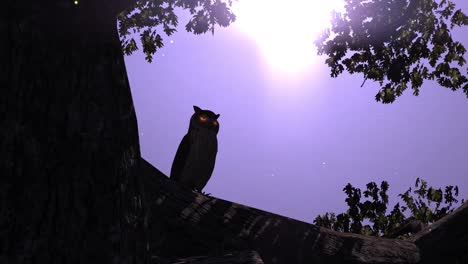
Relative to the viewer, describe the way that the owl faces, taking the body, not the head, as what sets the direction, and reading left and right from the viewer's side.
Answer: facing the viewer and to the right of the viewer
